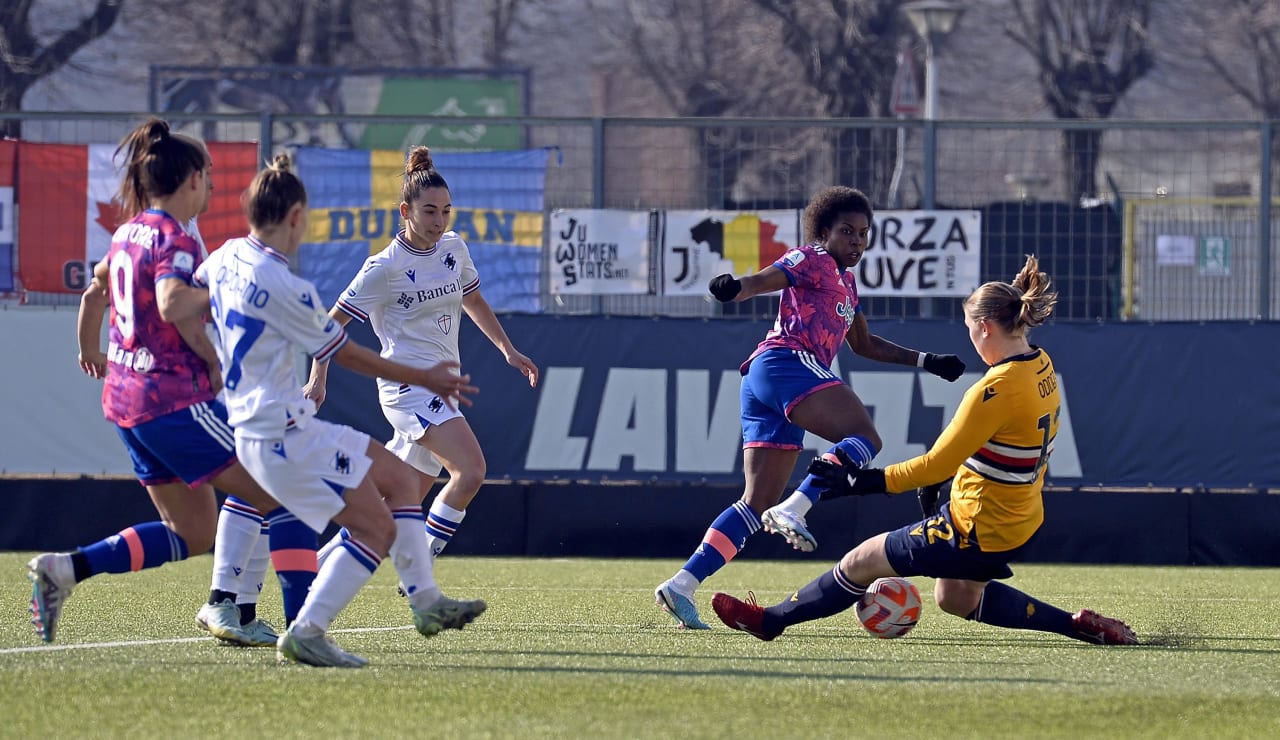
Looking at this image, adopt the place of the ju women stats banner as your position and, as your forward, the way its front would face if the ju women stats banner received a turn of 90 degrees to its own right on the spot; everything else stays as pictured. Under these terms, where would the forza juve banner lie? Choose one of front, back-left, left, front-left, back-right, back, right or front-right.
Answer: back

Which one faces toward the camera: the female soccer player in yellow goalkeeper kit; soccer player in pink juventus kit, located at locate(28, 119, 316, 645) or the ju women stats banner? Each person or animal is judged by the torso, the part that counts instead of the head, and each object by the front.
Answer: the ju women stats banner

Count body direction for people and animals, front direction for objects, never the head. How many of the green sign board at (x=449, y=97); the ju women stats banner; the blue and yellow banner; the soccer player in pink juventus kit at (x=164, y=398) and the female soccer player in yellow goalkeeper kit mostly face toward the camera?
3

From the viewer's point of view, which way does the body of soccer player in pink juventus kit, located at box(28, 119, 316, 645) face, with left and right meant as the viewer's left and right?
facing away from the viewer and to the right of the viewer

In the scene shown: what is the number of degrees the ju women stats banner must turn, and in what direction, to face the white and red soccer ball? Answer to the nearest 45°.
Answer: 0° — it already faces it

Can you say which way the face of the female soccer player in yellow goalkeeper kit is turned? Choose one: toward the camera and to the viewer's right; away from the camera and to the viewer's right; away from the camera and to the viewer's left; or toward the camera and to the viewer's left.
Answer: away from the camera and to the viewer's left

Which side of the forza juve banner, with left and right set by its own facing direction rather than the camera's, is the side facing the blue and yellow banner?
right
